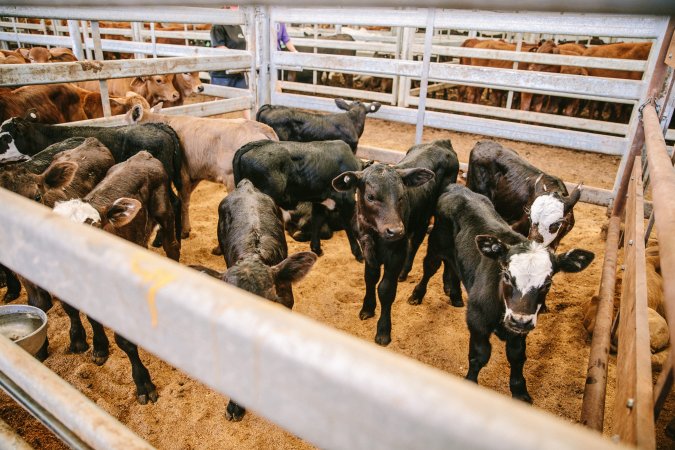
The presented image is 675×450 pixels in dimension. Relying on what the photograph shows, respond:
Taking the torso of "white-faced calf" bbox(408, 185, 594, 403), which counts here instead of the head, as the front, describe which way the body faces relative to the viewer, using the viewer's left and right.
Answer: facing the viewer and to the right of the viewer

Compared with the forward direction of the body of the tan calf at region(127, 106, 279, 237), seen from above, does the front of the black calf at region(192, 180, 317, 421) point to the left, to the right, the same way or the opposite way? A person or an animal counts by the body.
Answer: to the left

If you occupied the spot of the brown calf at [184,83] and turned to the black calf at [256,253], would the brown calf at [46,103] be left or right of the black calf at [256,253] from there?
right

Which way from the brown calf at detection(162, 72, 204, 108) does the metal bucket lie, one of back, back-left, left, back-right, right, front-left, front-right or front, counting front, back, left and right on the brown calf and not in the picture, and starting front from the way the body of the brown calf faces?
right

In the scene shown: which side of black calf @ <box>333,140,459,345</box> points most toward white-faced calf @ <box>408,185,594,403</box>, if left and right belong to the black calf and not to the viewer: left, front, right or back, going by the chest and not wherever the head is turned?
left

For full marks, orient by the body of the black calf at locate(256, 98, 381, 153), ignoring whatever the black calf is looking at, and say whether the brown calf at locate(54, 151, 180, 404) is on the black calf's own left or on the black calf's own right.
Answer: on the black calf's own right
